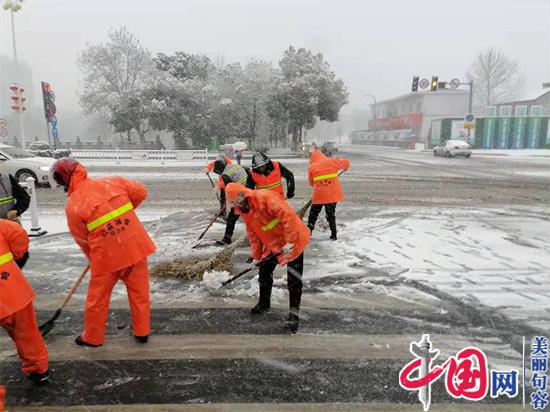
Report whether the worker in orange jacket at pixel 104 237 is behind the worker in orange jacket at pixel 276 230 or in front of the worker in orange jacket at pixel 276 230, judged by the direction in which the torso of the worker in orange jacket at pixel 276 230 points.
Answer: in front

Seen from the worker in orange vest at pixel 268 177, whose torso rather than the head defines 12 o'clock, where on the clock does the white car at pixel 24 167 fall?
The white car is roughly at 3 o'clock from the worker in orange vest.

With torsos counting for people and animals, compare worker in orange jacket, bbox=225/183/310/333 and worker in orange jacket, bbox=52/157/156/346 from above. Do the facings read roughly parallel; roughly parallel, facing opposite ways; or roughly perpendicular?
roughly perpendicular

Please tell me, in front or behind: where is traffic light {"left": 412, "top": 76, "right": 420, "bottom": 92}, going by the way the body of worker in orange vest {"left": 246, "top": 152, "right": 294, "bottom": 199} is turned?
behind

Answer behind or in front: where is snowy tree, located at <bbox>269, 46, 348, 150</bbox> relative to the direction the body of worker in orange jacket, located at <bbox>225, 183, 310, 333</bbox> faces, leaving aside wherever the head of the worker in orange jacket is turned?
behind

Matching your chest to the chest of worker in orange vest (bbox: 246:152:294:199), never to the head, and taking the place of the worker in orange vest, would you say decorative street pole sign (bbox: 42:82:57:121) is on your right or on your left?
on your right

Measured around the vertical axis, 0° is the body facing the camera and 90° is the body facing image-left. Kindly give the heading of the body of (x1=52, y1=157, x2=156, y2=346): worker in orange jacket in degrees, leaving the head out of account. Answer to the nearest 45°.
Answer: approximately 135°

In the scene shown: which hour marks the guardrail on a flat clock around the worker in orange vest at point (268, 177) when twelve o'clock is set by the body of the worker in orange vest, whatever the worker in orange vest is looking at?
The guardrail is roughly at 4 o'clock from the worker in orange vest.

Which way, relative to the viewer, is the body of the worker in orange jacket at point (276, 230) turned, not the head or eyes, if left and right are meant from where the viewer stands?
facing the viewer and to the left of the viewer

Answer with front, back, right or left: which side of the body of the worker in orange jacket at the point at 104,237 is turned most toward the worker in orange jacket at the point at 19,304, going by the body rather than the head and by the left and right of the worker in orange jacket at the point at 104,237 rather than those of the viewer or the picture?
left
